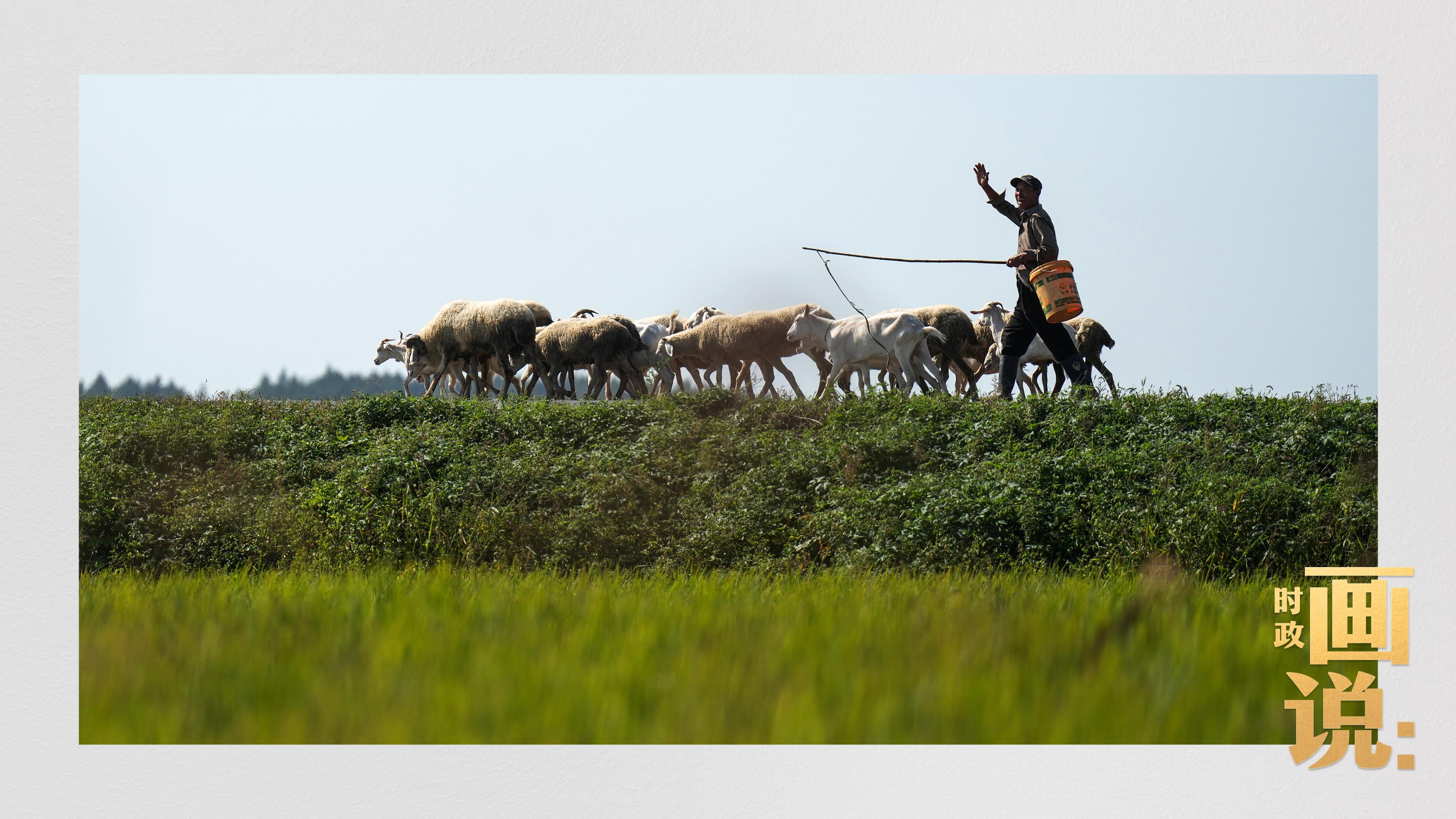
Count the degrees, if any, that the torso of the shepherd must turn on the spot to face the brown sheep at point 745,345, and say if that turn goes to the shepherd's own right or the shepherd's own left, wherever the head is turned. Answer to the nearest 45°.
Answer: approximately 45° to the shepherd's own right

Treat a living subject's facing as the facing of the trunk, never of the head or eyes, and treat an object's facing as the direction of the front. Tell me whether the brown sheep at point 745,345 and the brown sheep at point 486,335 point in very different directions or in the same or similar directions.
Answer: same or similar directions

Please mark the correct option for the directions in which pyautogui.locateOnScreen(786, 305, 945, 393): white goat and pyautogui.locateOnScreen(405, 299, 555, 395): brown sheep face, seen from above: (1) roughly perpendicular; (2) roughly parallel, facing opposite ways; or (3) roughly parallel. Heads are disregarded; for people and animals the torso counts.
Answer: roughly parallel

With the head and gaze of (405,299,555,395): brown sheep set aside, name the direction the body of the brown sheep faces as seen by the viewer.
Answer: to the viewer's left

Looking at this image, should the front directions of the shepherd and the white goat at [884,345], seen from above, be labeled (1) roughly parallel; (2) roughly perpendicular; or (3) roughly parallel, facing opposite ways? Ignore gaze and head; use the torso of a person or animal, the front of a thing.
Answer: roughly parallel

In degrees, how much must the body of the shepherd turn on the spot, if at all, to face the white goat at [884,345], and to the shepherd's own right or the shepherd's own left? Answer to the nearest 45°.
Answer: approximately 45° to the shepherd's own right

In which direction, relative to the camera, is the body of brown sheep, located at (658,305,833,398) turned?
to the viewer's left

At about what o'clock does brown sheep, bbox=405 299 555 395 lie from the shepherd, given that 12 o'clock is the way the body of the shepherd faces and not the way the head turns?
The brown sheep is roughly at 1 o'clock from the shepherd.

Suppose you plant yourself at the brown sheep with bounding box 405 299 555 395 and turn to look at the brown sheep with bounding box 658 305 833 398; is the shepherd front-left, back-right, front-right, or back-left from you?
front-right

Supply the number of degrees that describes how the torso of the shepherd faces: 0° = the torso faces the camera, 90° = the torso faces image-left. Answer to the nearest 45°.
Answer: approximately 90°

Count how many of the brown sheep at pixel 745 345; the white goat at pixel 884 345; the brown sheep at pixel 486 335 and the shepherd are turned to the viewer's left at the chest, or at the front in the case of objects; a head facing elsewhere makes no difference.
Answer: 4

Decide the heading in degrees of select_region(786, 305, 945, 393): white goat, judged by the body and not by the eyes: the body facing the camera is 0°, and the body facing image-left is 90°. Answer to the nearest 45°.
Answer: approximately 90°

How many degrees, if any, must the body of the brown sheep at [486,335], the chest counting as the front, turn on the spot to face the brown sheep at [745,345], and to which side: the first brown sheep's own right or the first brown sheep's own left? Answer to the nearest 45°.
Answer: approximately 135° to the first brown sheep's own left
